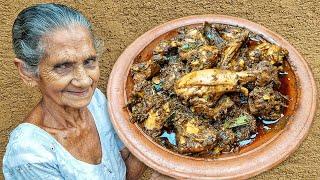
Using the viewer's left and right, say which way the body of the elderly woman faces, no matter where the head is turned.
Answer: facing the viewer and to the right of the viewer

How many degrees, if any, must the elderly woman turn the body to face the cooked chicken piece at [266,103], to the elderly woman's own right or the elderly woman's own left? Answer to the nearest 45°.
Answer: approximately 45° to the elderly woman's own left

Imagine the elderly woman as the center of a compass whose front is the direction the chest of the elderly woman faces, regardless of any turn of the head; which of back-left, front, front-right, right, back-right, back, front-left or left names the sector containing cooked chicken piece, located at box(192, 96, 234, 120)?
front-left

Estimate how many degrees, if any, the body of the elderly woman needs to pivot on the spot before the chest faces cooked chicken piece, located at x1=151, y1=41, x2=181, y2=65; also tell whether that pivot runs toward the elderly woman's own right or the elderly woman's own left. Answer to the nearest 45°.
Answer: approximately 90° to the elderly woman's own left

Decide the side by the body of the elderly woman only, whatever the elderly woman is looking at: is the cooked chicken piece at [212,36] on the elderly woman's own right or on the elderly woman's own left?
on the elderly woman's own left

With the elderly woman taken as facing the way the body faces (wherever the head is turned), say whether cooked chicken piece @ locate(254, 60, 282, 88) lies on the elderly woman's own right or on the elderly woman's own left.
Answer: on the elderly woman's own left

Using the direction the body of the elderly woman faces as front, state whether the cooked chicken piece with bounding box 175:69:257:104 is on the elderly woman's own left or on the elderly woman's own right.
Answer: on the elderly woman's own left

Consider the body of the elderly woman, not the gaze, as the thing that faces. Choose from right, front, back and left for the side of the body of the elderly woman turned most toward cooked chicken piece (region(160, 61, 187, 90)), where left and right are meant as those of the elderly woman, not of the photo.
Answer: left
